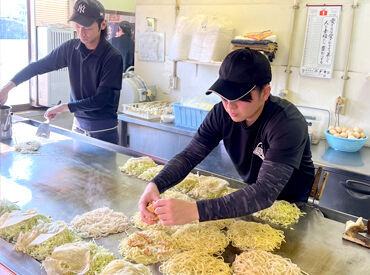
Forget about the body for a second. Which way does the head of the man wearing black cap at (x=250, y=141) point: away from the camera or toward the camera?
toward the camera

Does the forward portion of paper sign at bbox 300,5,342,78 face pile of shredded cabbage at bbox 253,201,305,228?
yes

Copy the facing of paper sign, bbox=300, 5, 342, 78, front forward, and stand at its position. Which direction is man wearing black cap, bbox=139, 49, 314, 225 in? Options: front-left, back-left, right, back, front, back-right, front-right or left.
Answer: front

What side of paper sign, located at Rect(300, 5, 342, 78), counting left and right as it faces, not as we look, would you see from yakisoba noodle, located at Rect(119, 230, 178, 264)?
front

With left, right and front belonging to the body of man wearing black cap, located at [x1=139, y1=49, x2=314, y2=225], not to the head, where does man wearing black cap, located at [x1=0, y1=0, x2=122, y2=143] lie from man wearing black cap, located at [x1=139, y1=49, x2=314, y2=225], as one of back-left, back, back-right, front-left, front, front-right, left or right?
right

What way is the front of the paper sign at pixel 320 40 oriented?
toward the camera

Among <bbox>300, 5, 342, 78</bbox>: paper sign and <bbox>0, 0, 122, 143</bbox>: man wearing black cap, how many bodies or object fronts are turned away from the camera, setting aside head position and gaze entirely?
0

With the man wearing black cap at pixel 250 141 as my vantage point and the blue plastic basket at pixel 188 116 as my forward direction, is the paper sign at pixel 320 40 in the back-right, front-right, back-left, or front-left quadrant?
front-right
